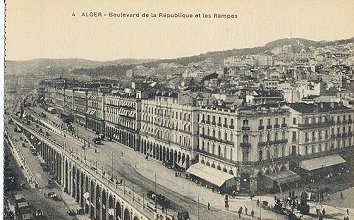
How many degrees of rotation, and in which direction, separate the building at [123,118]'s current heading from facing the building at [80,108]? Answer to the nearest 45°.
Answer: approximately 45° to its right

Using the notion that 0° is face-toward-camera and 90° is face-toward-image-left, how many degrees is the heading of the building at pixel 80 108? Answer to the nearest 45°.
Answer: approximately 45°
